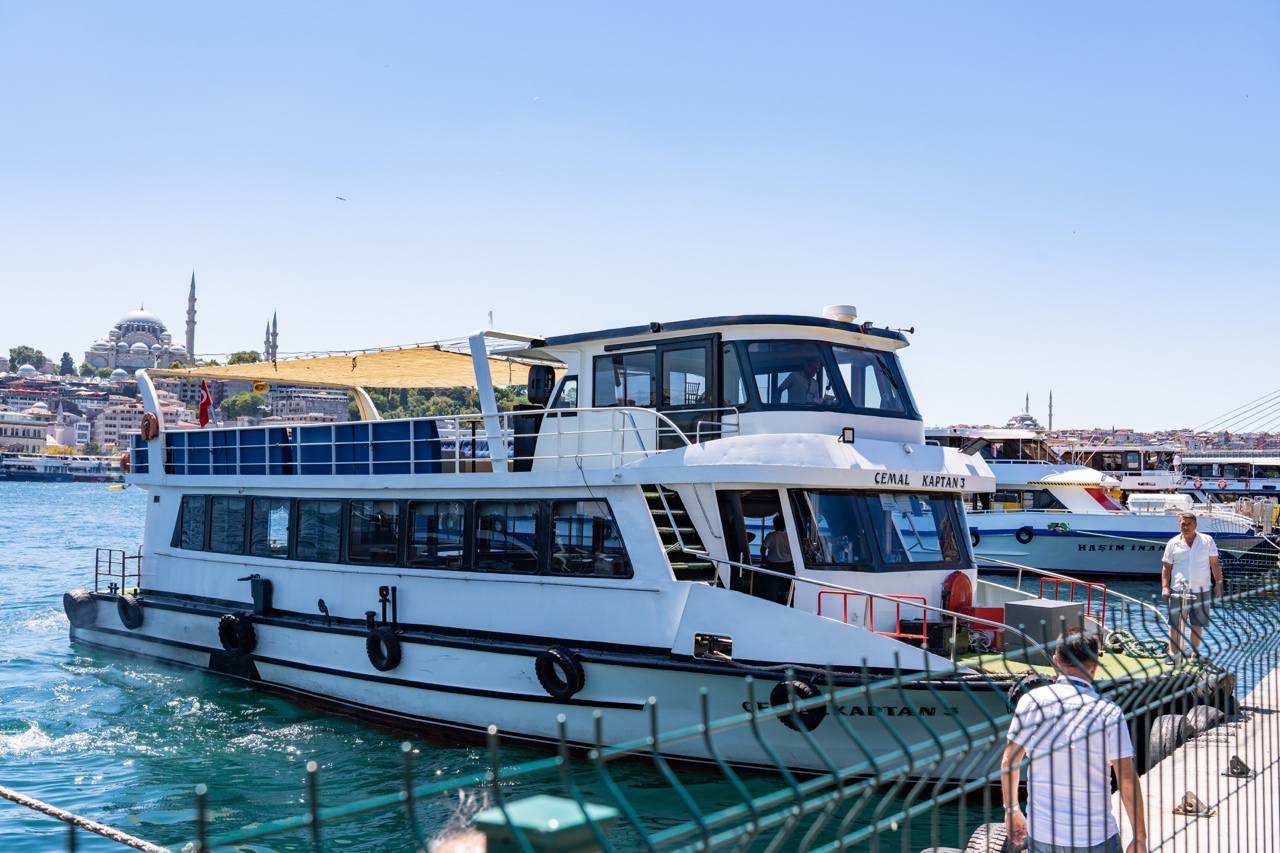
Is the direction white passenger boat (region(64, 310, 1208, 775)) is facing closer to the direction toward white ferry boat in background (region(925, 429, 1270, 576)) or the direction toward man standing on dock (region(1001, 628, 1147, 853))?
the man standing on dock

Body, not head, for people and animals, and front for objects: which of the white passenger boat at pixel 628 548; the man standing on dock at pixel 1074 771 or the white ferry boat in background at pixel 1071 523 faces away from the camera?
the man standing on dock

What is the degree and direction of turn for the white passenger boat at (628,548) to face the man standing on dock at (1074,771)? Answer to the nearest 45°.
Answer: approximately 45° to its right

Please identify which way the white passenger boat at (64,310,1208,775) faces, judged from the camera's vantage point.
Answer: facing the viewer and to the right of the viewer

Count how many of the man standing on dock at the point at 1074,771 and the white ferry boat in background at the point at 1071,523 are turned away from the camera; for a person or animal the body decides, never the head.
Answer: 1

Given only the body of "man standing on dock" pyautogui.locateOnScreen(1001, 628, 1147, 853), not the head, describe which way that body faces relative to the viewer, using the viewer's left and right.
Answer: facing away from the viewer

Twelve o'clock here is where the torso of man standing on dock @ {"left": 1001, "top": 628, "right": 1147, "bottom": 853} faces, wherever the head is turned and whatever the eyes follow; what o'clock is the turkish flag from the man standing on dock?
The turkish flag is roughly at 10 o'clock from the man standing on dock.

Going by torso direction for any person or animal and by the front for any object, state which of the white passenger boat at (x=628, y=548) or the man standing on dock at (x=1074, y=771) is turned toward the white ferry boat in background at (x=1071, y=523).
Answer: the man standing on dock

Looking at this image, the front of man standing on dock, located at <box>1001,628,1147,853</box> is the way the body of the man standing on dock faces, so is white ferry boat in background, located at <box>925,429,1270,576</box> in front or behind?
in front

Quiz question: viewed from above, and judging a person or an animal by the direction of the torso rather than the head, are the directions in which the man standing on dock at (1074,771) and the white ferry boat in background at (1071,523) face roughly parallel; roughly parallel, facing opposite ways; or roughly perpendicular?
roughly perpendicular

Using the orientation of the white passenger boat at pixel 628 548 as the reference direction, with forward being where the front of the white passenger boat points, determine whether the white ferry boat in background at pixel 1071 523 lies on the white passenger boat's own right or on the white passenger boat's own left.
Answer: on the white passenger boat's own left
